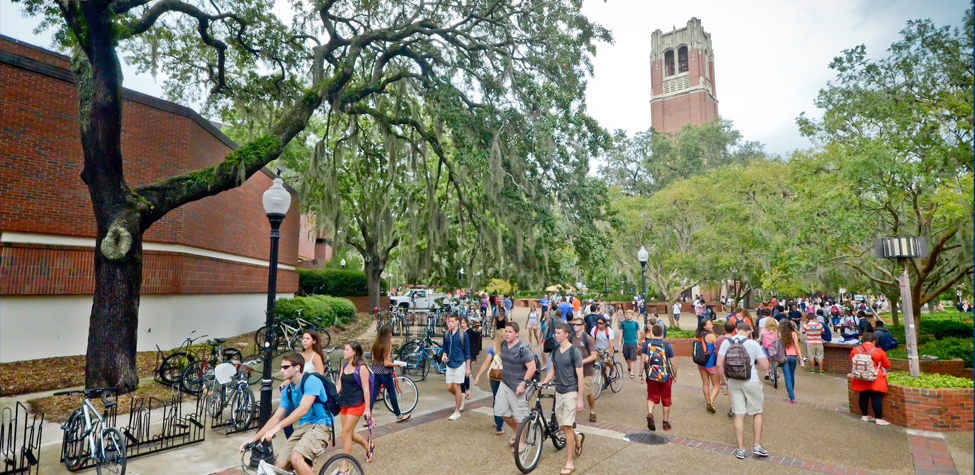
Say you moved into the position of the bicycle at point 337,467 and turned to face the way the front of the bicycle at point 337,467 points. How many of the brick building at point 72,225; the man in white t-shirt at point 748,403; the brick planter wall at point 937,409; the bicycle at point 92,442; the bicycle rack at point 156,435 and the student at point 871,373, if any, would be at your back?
3

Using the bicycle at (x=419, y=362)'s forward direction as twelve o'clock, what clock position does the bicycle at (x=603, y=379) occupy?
the bicycle at (x=603, y=379) is roughly at 7 o'clock from the bicycle at (x=419, y=362).

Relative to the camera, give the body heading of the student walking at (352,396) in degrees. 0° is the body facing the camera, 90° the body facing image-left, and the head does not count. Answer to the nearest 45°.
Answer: approximately 45°

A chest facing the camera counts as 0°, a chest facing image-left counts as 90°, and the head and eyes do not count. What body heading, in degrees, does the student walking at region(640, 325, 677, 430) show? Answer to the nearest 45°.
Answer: approximately 180°

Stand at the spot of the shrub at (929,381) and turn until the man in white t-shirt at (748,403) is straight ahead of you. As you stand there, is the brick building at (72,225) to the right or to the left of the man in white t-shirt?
right

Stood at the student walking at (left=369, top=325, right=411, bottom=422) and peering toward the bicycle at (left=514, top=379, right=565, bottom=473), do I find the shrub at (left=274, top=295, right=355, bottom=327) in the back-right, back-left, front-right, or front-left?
back-left

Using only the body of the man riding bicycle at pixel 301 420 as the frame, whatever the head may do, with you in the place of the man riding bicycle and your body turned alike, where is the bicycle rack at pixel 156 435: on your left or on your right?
on your right

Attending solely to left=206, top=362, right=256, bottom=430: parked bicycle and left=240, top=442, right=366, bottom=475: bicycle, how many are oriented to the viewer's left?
1

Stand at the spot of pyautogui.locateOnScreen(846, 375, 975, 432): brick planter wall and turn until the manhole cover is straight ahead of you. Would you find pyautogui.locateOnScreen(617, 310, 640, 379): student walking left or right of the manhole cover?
right

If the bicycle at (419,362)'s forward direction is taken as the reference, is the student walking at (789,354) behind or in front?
behind

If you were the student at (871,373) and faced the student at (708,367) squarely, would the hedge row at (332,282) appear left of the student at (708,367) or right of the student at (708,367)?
right
